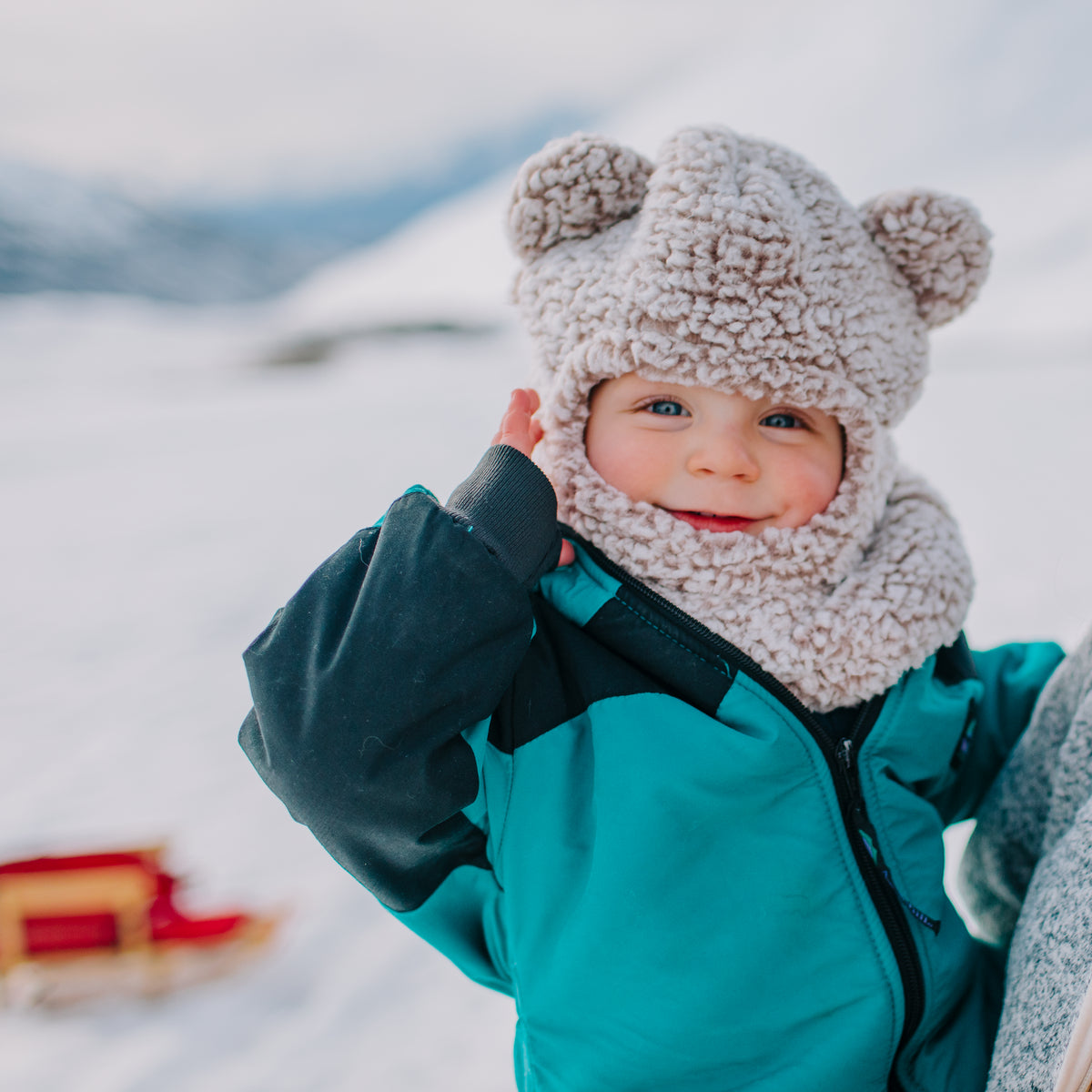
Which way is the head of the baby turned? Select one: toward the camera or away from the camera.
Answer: toward the camera

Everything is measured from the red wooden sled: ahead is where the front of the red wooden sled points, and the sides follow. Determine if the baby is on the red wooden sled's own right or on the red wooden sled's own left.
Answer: on the red wooden sled's own right

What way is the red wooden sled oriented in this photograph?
to the viewer's right
